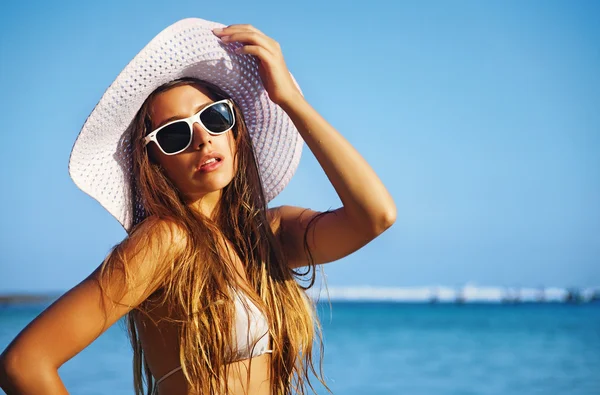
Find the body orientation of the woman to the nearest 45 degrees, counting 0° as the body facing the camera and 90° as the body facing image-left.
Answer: approximately 315°
